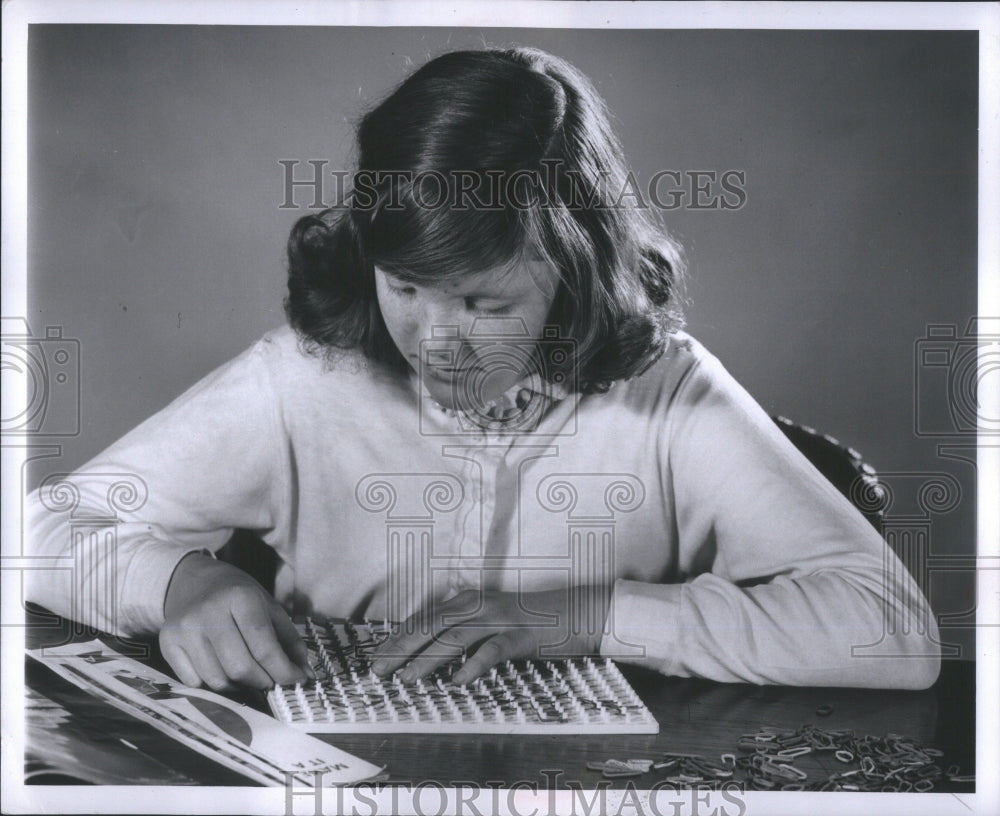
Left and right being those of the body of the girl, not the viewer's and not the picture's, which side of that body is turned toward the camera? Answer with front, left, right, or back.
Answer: front
